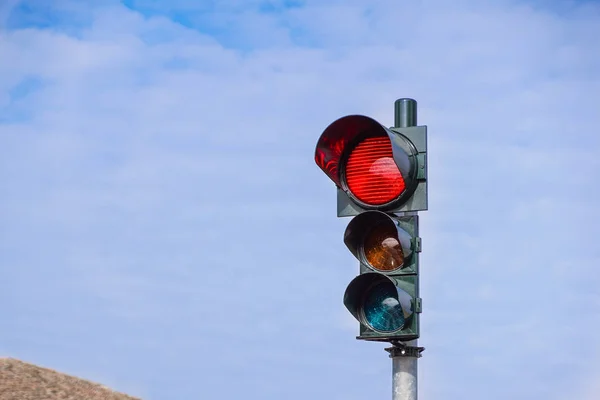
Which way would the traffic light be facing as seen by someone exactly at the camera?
facing the viewer and to the left of the viewer
